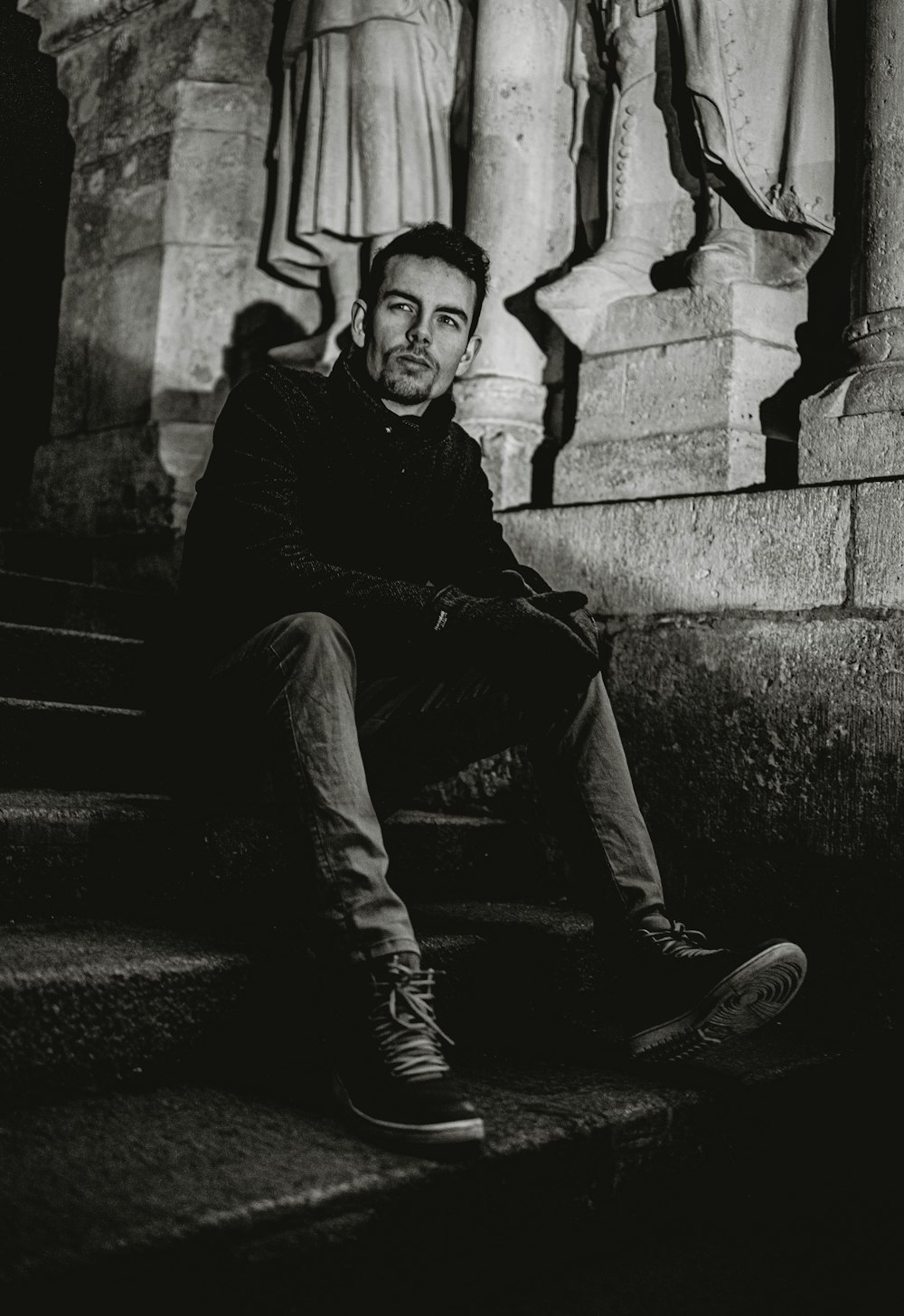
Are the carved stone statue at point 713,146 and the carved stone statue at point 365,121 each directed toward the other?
no

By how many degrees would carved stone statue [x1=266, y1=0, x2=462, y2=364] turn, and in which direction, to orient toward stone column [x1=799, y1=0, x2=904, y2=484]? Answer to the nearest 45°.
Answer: approximately 90° to its left

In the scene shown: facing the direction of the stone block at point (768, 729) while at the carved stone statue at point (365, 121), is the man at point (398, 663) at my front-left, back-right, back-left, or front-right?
front-right

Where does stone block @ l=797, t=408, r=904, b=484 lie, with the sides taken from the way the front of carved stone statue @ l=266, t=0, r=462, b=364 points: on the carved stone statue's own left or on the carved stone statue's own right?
on the carved stone statue's own left

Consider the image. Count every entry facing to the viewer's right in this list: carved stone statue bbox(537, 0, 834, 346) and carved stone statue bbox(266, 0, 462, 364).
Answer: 0

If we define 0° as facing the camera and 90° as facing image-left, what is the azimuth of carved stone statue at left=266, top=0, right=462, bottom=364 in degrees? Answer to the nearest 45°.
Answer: approximately 45°

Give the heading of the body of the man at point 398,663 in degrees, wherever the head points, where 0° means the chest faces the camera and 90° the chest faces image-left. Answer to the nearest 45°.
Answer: approximately 315°

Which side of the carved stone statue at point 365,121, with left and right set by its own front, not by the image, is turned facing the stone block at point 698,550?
left

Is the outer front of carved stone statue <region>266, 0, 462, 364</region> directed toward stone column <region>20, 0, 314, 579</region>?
no

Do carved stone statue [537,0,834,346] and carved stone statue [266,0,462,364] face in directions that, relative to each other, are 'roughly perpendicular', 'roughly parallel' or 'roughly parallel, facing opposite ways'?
roughly parallel

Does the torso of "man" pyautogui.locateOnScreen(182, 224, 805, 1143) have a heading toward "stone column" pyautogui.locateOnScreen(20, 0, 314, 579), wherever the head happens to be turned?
no

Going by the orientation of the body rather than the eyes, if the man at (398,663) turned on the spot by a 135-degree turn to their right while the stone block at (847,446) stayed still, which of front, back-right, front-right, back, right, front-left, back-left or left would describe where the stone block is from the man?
back-right
